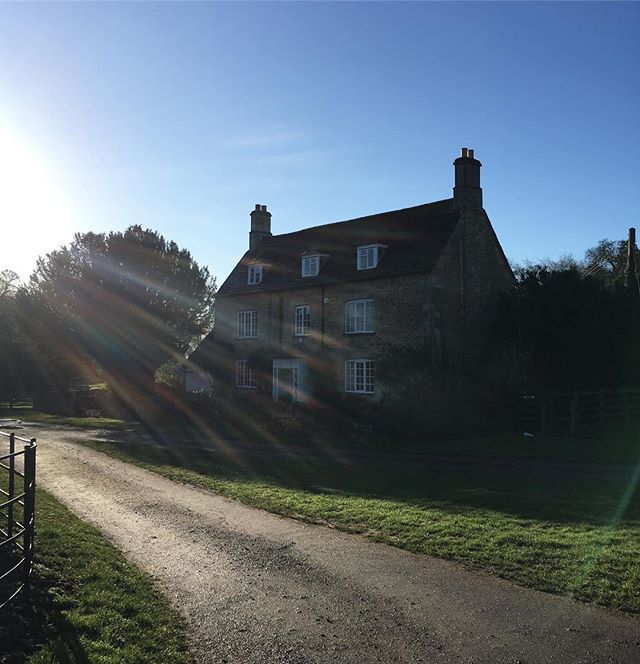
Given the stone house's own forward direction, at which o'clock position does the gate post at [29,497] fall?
The gate post is roughly at 11 o'clock from the stone house.

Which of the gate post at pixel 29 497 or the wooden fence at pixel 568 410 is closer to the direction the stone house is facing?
the gate post

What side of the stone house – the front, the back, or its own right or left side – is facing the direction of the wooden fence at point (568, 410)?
left

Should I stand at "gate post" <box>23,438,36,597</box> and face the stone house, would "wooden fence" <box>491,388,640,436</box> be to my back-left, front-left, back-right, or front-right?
front-right

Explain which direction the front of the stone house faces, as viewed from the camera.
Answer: facing the viewer and to the left of the viewer
